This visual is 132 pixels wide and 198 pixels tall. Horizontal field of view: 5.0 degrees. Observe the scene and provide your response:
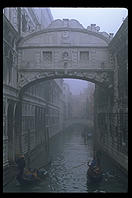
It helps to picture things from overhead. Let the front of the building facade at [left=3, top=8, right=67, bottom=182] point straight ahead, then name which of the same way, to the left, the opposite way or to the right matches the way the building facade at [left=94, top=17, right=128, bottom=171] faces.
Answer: the opposite way

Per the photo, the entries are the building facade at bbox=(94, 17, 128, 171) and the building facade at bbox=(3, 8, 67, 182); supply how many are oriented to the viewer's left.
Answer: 1

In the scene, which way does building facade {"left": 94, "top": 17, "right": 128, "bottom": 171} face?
to the viewer's left

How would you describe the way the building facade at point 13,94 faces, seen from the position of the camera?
facing to the right of the viewer

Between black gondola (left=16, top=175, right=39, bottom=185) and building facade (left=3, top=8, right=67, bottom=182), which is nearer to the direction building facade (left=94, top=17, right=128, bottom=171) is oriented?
the building facade

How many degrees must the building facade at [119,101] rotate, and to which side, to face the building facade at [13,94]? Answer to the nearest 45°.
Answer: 0° — it already faces it

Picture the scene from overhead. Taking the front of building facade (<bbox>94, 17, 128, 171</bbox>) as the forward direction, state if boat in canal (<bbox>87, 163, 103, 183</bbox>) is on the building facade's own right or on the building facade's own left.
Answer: on the building facade's own left

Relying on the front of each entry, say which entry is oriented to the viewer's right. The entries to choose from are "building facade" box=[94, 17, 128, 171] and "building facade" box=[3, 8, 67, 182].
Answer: "building facade" box=[3, 8, 67, 182]

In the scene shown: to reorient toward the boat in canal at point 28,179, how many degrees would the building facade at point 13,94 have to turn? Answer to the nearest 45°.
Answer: approximately 90° to its right

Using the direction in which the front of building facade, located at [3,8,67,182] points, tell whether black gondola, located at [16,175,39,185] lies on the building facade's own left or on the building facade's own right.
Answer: on the building facade's own right
